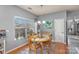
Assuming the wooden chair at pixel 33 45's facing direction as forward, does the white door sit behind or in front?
in front
